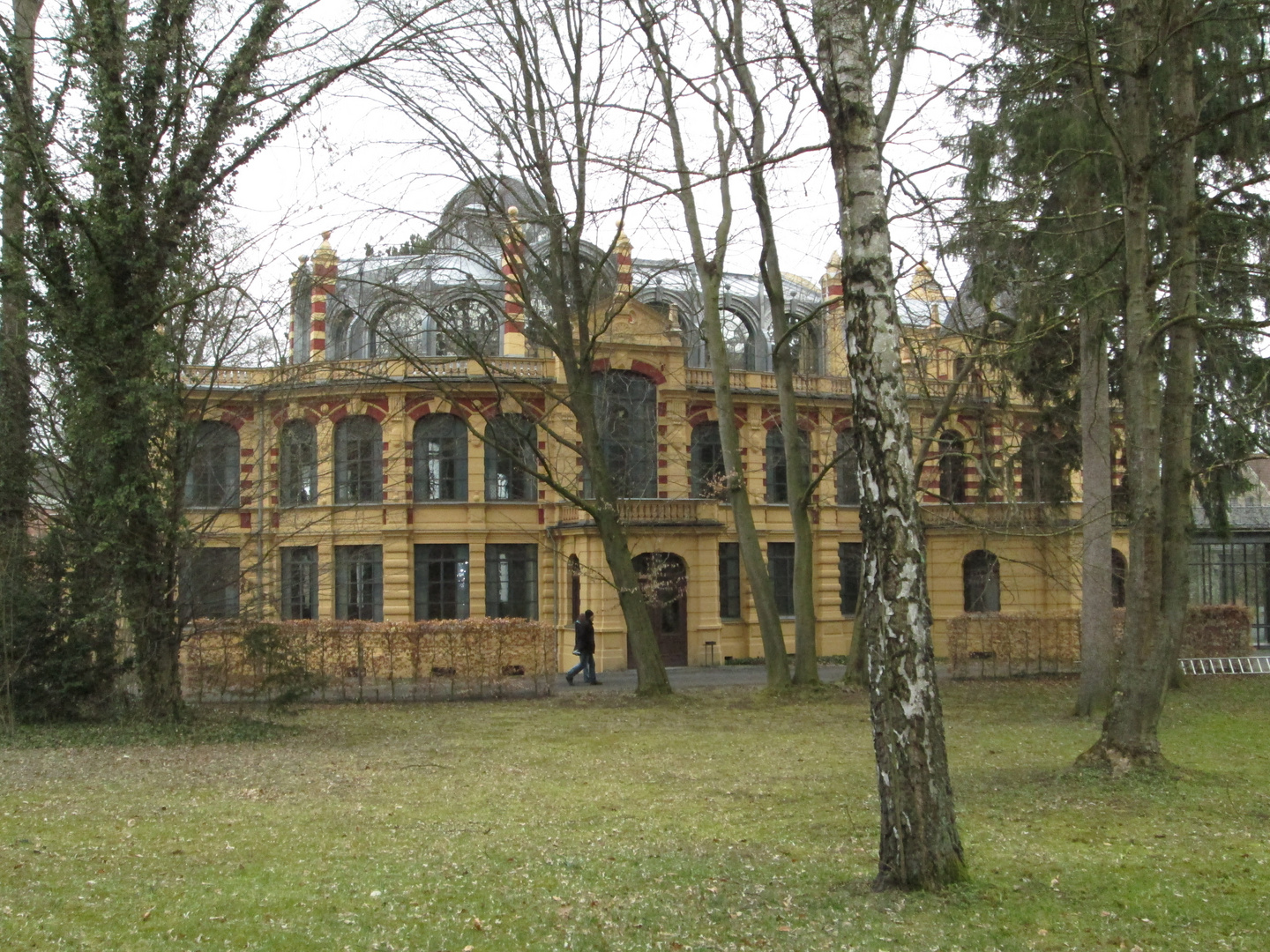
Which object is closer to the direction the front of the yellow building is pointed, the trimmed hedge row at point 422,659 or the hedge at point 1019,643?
the trimmed hedge row

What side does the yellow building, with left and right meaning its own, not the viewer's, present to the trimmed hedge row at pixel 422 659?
front

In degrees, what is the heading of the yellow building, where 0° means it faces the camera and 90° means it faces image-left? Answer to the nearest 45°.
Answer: approximately 0°

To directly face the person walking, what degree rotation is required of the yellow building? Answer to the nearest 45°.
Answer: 0° — it already faces them
